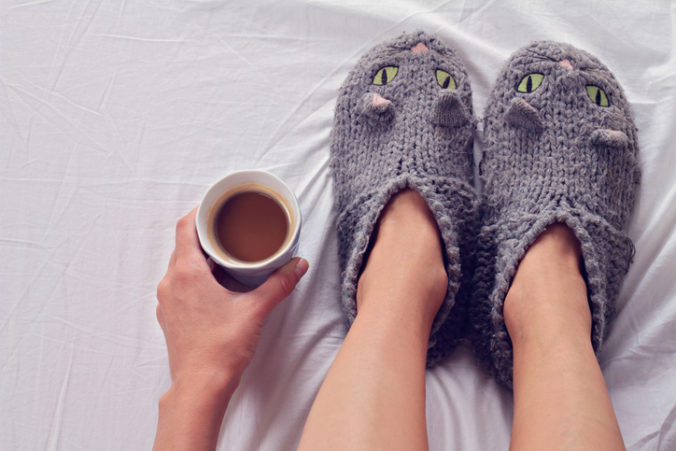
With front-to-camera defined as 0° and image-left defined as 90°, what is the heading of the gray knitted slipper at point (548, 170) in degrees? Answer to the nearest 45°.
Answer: approximately 180°

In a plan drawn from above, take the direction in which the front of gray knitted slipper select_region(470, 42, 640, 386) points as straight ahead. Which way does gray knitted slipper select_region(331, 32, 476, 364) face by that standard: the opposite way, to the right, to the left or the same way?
the same way

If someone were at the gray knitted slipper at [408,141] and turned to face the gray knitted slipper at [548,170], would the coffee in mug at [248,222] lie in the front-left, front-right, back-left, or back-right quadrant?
back-right

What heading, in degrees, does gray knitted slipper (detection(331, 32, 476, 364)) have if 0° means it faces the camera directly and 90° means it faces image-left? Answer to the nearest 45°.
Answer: approximately 180°

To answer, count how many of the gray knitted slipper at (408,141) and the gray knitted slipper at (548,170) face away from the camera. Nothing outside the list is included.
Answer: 2
